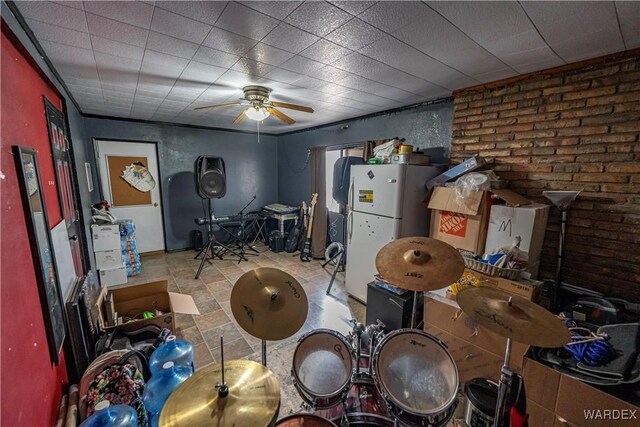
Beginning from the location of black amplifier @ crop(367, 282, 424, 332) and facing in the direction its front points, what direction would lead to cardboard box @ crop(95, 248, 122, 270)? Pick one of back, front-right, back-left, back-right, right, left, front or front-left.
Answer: front-right

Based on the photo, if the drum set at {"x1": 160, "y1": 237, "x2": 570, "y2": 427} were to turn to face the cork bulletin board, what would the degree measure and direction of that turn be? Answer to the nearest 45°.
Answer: approximately 45° to its left

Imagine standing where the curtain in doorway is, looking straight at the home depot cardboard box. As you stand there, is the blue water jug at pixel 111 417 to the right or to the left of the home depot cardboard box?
right

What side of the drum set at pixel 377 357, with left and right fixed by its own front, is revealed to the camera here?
back

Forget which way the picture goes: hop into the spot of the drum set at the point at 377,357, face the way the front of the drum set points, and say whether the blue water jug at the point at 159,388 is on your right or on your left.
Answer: on your left

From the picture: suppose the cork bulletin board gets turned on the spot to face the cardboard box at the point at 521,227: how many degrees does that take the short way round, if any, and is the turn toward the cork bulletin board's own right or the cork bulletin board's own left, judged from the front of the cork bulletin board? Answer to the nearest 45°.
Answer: approximately 45° to the cork bulletin board's own left

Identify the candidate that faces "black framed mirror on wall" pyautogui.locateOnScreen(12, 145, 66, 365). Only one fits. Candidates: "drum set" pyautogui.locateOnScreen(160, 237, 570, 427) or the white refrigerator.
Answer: the white refrigerator

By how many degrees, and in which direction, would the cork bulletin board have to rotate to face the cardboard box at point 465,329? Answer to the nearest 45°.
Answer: approximately 45° to its left

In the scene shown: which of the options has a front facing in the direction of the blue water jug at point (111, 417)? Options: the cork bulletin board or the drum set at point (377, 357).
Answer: the cork bulletin board

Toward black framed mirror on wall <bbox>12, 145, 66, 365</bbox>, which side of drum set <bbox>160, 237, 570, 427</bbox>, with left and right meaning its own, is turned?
left

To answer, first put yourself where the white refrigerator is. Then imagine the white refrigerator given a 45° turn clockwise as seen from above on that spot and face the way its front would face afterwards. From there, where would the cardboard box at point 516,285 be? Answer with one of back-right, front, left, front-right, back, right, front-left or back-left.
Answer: back-left
